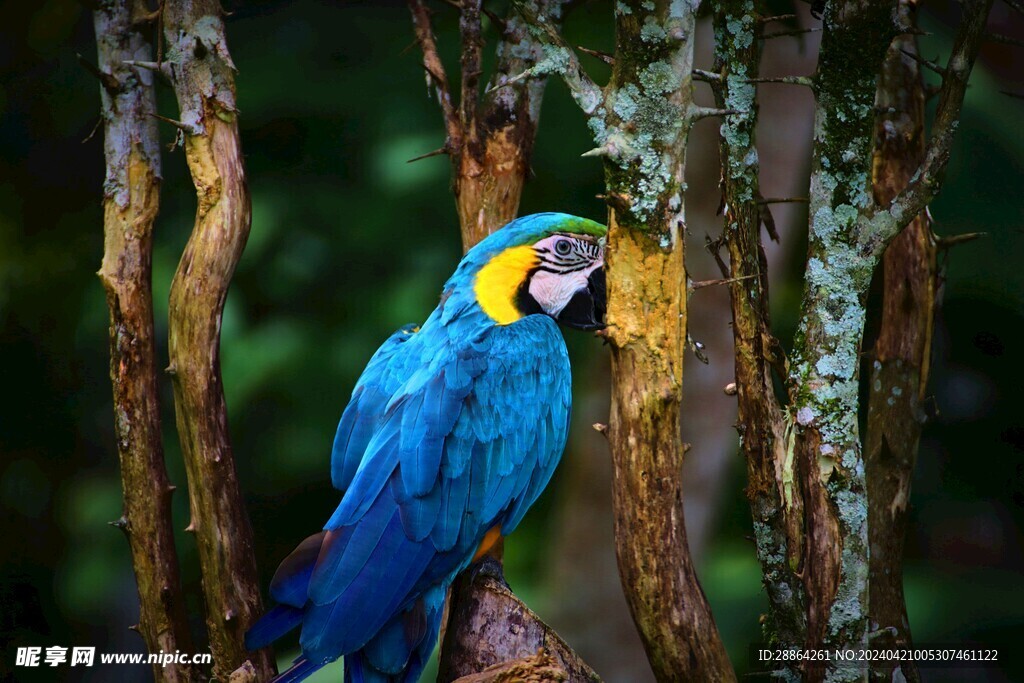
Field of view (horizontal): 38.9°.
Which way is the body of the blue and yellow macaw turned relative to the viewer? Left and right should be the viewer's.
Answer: facing away from the viewer and to the right of the viewer

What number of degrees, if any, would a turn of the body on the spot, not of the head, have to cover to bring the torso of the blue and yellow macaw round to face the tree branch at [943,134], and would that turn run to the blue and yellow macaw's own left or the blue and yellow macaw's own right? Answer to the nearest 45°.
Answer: approximately 45° to the blue and yellow macaw's own right

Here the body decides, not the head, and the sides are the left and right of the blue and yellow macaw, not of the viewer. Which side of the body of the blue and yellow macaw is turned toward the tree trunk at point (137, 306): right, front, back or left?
left

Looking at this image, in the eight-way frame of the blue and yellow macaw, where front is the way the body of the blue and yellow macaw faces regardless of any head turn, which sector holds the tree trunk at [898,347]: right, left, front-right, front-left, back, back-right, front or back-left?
front-right
